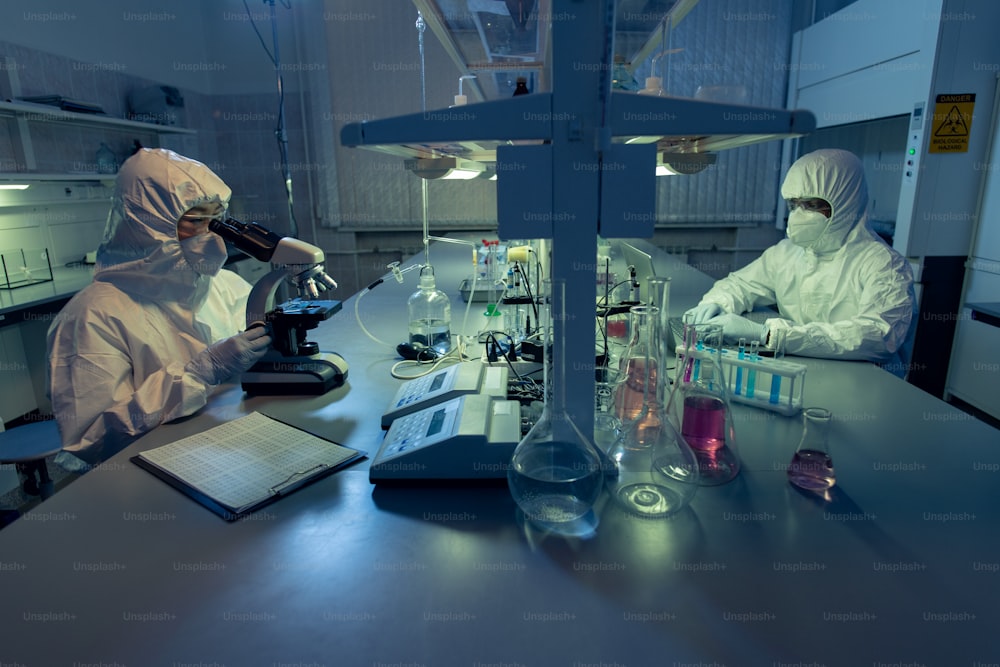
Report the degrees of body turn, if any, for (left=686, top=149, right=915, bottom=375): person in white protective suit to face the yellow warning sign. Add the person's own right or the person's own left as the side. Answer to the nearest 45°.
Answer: approximately 180°

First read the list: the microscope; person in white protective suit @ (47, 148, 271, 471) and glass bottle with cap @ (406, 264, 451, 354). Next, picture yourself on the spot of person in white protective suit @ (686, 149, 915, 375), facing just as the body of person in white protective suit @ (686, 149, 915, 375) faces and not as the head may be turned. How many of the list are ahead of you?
3

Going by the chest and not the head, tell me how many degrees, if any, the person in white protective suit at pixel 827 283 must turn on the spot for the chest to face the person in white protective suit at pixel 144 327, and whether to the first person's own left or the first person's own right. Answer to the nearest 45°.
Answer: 0° — they already face them

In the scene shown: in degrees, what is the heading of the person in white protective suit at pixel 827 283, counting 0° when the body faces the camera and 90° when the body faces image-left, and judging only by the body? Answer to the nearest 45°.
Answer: approximately 45°

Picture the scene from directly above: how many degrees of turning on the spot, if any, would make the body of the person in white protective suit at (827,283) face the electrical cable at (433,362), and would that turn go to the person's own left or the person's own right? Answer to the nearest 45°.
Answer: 0° — they already face it

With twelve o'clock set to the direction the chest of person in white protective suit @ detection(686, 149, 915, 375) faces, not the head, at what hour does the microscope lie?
The microscope is roughly at 12 o'clock from the person in white protective suit.

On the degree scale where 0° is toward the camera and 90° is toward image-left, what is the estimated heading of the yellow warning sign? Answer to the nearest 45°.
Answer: approximately 0°

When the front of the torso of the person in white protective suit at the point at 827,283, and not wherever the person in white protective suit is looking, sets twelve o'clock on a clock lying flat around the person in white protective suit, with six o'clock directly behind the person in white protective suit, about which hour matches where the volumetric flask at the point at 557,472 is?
The volumetric flask is roughly at 11 o'clock from the person in white protective suit.

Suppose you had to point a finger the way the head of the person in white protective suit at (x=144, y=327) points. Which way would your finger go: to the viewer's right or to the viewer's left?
to the viewer's right

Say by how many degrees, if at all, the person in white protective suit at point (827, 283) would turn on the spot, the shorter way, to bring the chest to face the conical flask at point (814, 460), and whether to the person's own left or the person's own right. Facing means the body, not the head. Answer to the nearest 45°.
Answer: approximately 45° to the person's own left

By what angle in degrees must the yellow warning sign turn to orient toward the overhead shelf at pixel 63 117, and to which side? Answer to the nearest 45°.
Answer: approximately 45° to its right

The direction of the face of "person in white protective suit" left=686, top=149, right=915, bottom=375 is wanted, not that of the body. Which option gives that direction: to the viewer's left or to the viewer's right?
to the viewer's left
